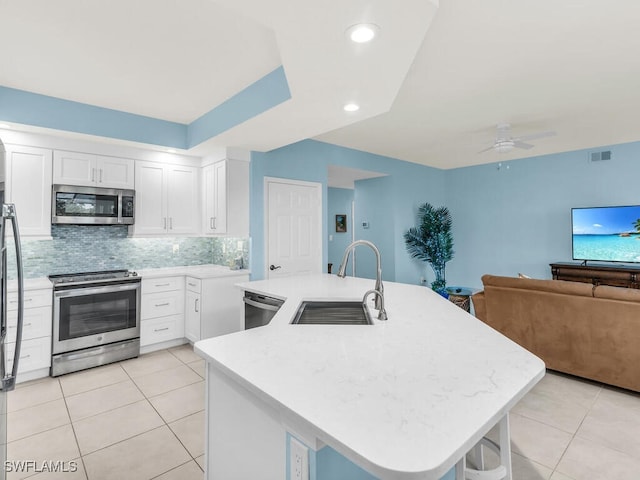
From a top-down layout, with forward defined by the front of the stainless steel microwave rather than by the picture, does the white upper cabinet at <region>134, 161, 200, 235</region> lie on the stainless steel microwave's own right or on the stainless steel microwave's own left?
on the stainless steel microwave's own left

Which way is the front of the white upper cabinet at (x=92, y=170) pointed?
toward the camera

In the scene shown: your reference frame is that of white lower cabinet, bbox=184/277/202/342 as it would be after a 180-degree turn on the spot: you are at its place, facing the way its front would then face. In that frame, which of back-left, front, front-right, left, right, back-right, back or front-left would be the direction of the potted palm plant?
front-right

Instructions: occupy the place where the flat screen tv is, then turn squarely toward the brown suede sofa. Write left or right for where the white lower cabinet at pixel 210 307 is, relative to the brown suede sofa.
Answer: right

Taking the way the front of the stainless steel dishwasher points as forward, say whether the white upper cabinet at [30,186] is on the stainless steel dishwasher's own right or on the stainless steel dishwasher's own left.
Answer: on the stainless steel dishwasher's own right

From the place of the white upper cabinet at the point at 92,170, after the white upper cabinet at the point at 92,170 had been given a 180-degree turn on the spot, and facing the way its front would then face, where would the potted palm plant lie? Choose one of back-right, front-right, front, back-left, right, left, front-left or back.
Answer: right

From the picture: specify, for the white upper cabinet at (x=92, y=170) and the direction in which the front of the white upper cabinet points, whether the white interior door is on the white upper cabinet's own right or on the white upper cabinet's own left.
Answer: on the white upper cabinet's own left

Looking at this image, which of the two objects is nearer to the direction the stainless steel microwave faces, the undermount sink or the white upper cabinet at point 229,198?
the undermount sink

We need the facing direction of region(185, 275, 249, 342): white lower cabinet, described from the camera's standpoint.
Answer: facing the viewer and to the left of the viewer

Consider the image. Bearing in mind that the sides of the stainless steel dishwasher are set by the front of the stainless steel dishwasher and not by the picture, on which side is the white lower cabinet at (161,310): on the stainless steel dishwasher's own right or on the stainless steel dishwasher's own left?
on the stainless steel dishwasher's own right

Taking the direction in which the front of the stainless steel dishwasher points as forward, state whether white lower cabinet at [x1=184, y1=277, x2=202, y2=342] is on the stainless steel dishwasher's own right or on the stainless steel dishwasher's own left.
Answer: on the stainless steel dishwasher's own right

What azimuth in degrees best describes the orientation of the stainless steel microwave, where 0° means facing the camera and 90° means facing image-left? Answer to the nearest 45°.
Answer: approximately 0°

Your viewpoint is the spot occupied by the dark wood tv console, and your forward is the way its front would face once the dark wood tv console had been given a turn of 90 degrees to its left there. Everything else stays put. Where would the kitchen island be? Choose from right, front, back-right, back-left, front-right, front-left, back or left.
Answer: front-right
